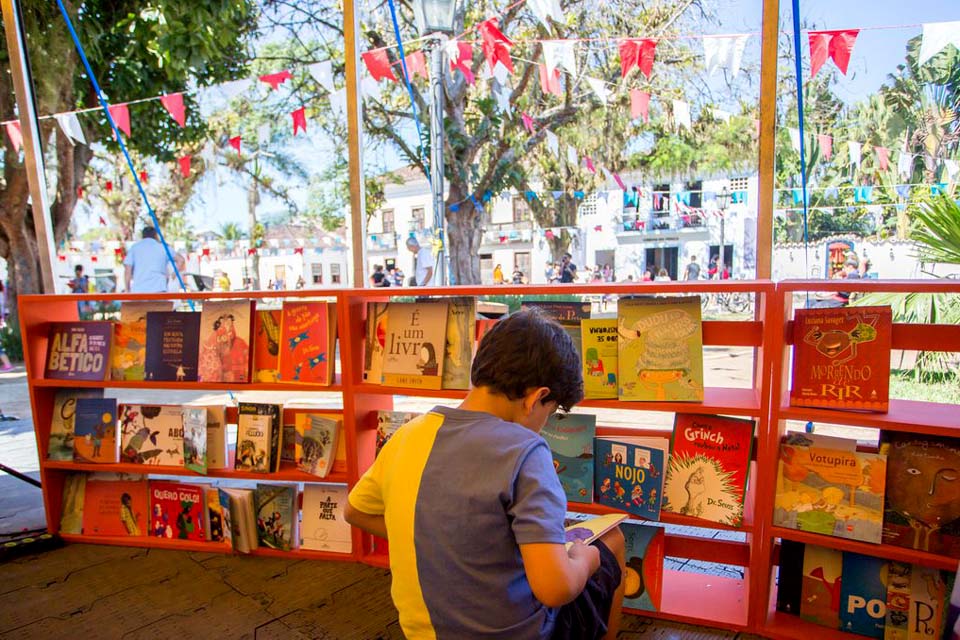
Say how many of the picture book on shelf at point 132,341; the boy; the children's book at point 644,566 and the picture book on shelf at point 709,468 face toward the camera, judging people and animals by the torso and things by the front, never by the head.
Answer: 3

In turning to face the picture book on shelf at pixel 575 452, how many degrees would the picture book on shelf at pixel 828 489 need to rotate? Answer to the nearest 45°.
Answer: approximately 90° to its right

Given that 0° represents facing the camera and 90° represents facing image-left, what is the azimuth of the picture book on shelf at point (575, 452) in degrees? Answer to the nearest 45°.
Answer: approximately 0°

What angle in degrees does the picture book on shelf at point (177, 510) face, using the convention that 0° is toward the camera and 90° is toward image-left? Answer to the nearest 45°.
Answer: approximately 0°

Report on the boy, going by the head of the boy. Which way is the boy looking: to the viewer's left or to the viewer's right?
to the viewer's right

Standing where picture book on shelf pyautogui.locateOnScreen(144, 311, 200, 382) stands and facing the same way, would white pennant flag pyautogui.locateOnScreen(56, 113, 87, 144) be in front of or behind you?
behind

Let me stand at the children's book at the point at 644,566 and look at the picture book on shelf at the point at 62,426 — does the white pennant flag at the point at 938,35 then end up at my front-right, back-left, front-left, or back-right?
back-right
